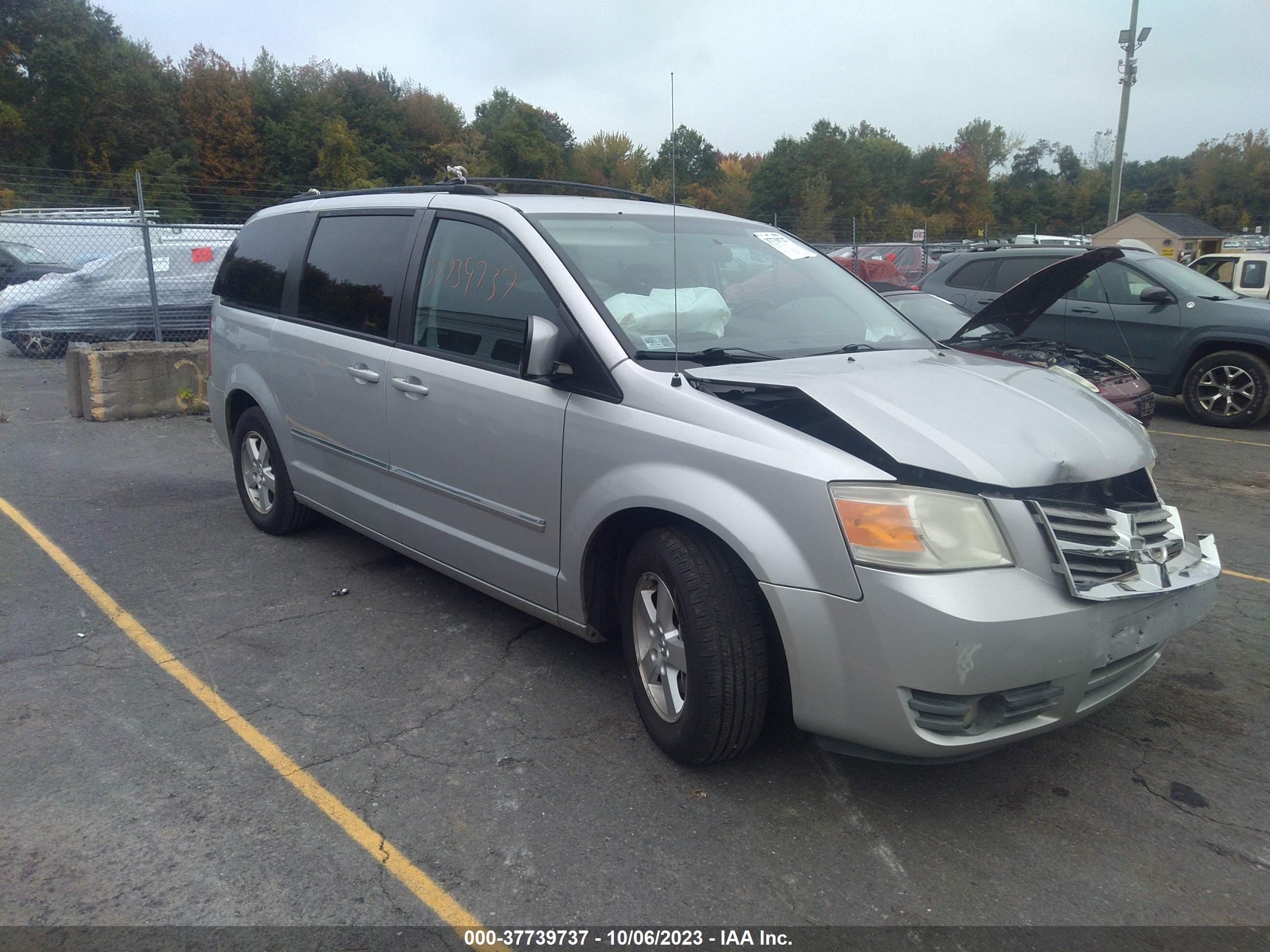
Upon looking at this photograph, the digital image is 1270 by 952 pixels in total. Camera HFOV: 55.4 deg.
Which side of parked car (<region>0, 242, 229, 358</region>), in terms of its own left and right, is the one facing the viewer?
left

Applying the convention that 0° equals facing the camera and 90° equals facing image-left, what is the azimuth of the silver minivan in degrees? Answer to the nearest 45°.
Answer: approximately 315°

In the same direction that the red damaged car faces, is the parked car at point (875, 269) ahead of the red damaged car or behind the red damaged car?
behind

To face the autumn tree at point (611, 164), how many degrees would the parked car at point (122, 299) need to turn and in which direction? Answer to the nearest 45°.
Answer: approximately 135° to its right

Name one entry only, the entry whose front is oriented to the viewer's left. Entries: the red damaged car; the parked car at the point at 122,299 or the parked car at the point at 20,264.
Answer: the parked car at the point at 122,299
